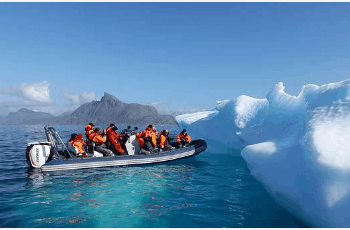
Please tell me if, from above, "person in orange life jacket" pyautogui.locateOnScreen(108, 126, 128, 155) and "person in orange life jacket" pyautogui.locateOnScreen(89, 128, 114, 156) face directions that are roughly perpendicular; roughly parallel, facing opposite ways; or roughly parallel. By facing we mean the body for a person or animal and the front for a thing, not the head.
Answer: roughly parallel

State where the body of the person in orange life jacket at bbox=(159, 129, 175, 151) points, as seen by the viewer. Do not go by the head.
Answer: to the viewer's right

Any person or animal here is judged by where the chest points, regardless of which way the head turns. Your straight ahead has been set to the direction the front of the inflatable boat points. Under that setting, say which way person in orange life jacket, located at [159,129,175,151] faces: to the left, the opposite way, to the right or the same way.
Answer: the same way

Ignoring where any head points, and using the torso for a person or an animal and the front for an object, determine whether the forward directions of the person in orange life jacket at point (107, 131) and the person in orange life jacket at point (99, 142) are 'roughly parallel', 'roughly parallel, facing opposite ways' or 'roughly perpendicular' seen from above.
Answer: roughly parallel

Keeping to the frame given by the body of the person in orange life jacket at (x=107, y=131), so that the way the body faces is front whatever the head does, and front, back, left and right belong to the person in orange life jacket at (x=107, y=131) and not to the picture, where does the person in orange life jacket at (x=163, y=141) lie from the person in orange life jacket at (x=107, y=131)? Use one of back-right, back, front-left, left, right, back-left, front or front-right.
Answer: front

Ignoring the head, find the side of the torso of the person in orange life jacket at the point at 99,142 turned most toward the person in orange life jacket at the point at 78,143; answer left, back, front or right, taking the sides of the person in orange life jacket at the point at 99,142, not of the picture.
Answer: back

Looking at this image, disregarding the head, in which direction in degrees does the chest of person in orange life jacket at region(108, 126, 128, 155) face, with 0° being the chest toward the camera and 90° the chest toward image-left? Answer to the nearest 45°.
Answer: approximately 270°

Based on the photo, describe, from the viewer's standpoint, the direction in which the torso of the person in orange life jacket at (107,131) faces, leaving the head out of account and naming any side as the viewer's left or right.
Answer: facing to the right of the viewer

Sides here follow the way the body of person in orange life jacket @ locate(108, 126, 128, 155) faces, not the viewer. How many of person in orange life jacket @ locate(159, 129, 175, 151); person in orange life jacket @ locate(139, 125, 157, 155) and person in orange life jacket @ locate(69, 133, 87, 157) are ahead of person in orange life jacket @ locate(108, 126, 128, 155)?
2

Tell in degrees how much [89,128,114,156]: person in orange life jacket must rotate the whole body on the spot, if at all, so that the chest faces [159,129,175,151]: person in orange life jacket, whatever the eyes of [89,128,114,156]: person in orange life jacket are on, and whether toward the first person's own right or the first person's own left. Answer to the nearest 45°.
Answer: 0° — they already face them

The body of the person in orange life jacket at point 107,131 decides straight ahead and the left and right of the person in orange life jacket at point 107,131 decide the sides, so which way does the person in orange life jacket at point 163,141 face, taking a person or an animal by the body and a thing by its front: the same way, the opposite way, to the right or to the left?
the same way

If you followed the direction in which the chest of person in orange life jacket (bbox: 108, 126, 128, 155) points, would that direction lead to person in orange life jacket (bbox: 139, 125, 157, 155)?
yes

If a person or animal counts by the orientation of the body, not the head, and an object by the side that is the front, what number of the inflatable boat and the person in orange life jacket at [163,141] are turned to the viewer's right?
2

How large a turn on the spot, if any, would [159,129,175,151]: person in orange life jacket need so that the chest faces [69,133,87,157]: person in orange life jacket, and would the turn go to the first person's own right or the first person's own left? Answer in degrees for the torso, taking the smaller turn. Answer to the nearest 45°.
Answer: approximately 135° to the first person's own right

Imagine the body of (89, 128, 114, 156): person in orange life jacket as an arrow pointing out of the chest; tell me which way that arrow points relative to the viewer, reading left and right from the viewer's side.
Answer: facing to the right of the viewer

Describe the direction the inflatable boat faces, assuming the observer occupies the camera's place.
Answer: facing to the right of the viewer

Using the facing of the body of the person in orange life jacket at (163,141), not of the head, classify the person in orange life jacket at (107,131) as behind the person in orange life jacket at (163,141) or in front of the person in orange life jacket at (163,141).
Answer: behind

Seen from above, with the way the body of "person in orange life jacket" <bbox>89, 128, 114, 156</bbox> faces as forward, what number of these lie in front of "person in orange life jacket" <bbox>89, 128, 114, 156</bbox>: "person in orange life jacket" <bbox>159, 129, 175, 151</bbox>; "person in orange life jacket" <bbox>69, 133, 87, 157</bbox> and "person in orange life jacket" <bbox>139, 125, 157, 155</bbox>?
2
